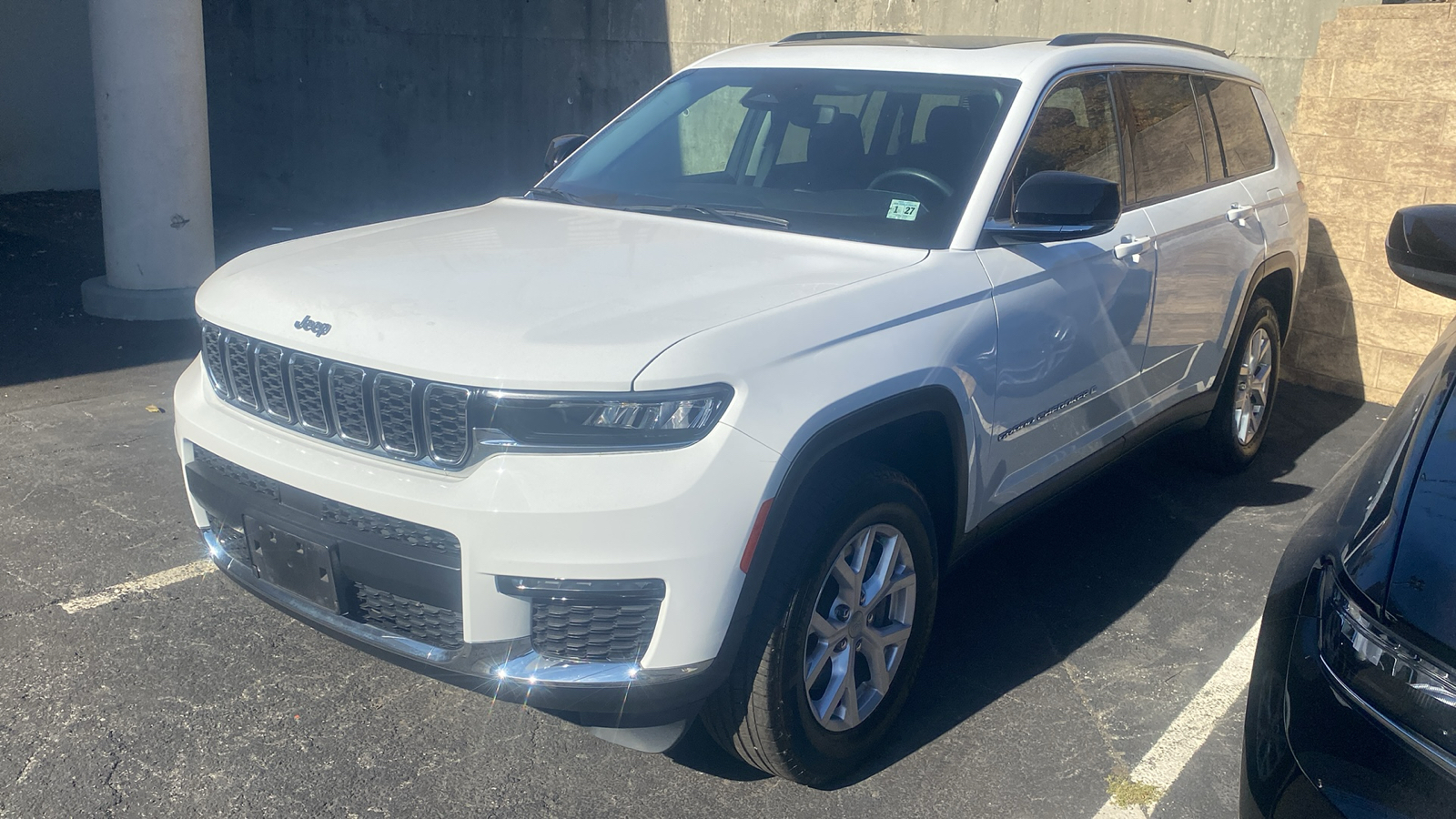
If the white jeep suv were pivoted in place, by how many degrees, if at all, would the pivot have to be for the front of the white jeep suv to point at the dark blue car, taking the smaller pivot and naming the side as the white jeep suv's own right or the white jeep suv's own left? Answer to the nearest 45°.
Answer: approximately 90° to the white jeep suv's own left

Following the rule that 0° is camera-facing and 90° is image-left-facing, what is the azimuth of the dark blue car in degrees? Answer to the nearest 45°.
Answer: approximately 0°

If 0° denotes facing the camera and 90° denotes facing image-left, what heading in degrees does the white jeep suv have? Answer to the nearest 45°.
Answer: approximately 45°
